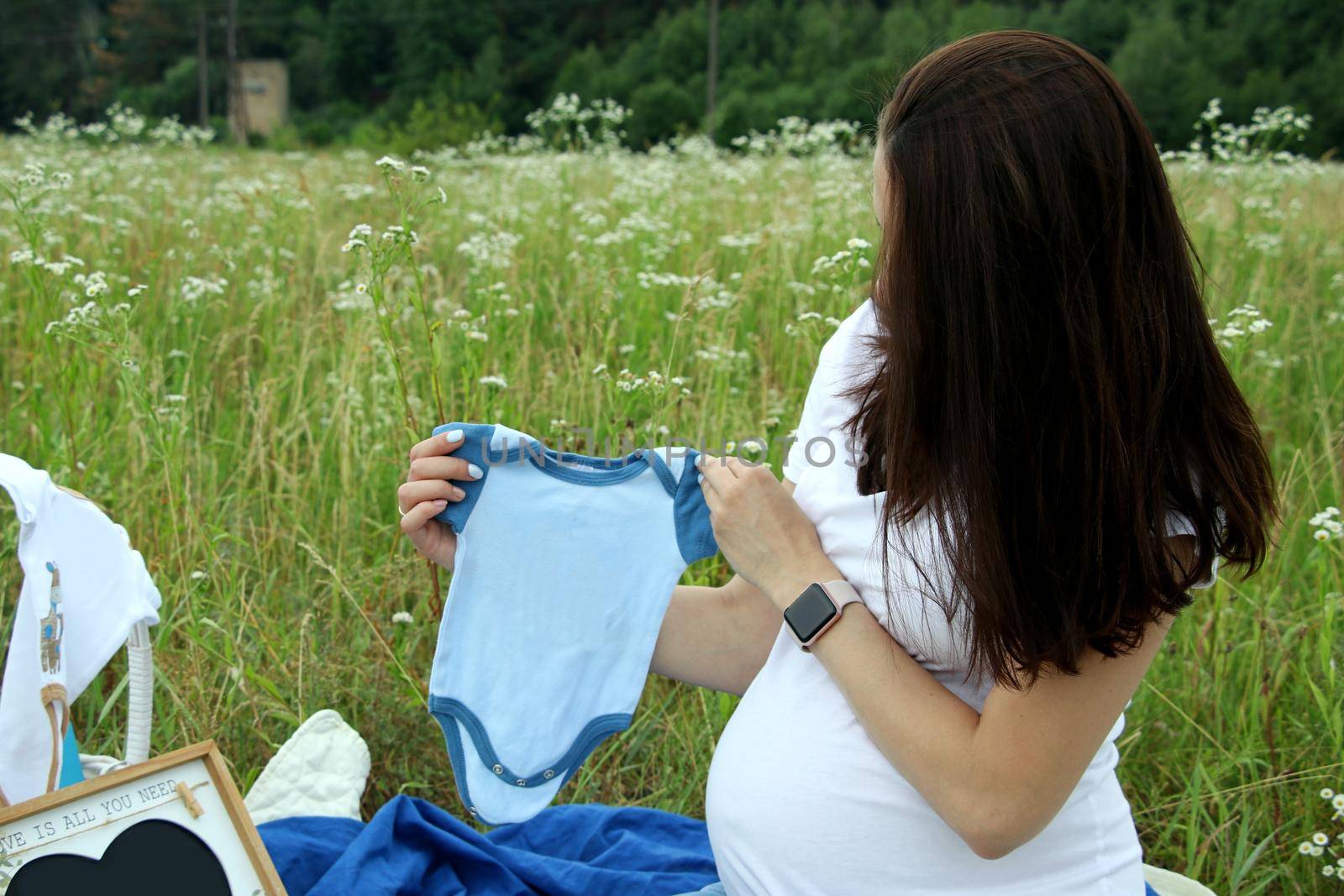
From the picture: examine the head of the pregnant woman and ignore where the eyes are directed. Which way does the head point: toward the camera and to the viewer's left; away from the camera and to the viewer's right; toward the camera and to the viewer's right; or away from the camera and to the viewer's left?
away from the camera and to the viewer's left

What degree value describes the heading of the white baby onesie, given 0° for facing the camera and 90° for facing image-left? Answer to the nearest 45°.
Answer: approximately 0°

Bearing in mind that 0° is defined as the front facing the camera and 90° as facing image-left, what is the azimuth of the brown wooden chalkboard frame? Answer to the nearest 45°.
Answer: approximately 0°

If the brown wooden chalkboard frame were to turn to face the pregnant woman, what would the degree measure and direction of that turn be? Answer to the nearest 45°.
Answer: approximately 45° to its left

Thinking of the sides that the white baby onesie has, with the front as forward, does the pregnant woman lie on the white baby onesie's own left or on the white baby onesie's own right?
on the white baby onesie's own left
